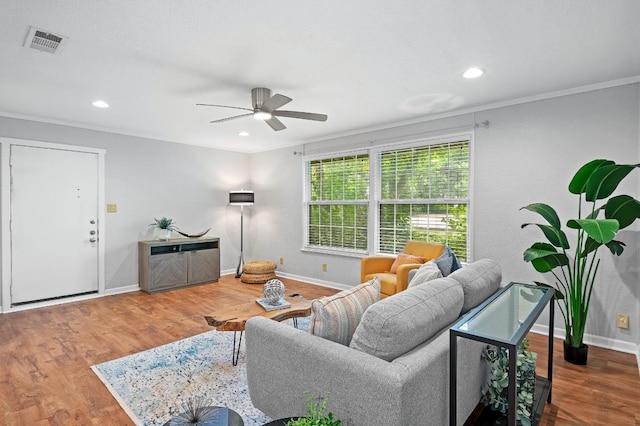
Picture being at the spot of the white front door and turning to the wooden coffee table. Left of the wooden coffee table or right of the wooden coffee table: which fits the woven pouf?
left

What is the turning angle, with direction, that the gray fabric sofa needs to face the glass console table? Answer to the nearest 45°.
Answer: approximately 135° to its right

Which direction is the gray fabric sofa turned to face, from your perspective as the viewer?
facing away from the viewer and to the left of the viewer

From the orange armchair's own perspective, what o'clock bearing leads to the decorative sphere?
The decorative sphere is roughly at 12 o'clock from the orange armchair.

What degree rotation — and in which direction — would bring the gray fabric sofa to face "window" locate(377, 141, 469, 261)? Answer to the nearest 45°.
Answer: approximately 45° to its right

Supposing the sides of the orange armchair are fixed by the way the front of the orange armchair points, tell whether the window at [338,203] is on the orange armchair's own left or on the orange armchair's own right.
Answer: on the orange armchair's own right

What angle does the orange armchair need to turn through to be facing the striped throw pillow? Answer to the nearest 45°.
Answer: approximately 45° to its left

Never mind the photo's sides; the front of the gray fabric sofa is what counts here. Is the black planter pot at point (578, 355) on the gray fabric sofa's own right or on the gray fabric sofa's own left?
on the gray fabric sofa's own right

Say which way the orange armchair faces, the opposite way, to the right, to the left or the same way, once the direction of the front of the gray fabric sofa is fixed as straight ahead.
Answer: to the left

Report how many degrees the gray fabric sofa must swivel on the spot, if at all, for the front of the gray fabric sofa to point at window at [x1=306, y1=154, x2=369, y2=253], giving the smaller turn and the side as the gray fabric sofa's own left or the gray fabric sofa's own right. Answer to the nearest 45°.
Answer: approximately 45° to the gray fabric sofa's own right
